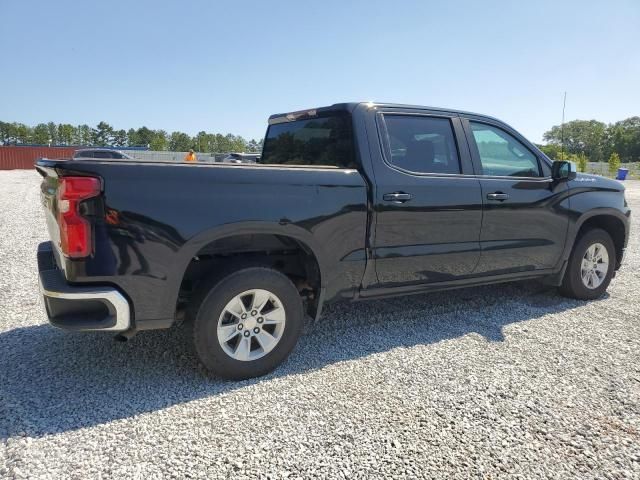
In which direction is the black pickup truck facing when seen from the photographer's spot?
facing away from the viewer and to the right of the viewer
